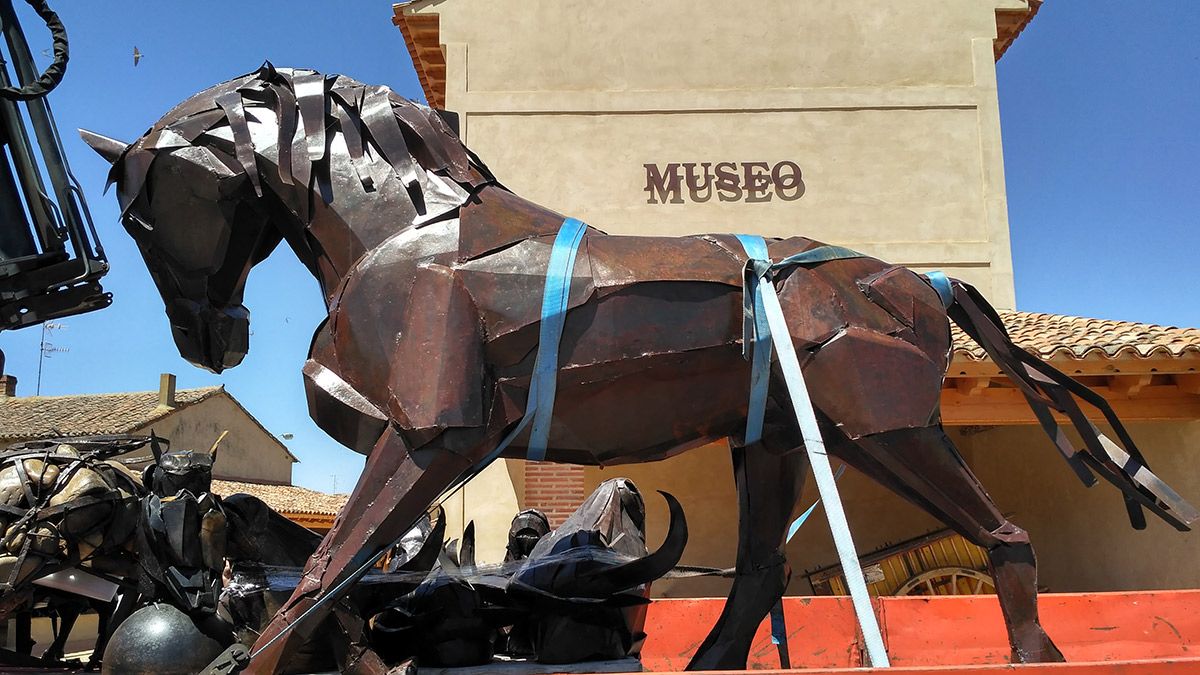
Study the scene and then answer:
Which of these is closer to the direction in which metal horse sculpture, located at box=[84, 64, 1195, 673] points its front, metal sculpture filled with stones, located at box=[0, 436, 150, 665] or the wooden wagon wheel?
the metal sculpture filled with stones

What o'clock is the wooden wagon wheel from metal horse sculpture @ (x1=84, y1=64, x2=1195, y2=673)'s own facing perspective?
The wooden wagon wheel is roughly at 4 o'clock from the metal horse sculpture.

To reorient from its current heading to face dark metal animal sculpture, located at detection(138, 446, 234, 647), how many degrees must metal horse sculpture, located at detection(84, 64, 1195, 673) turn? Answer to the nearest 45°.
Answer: approximately 45° to its right

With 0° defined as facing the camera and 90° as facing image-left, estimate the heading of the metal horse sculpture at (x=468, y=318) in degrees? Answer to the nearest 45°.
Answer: approximately 90°

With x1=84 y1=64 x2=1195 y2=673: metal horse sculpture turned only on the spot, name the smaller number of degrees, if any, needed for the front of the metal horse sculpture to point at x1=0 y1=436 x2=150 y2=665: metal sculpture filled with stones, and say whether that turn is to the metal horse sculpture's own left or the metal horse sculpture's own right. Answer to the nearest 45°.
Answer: approximately 45° to the metal horse sculpture's own right
